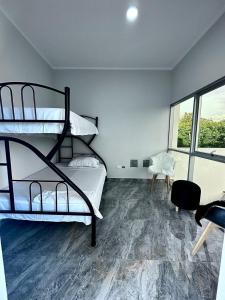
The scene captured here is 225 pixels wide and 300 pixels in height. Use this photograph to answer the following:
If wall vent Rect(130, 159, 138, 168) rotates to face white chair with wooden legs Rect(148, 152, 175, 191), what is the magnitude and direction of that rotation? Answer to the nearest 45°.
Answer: approximately 45° to its left

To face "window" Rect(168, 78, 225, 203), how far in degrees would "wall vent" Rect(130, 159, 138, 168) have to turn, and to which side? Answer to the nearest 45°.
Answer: approximately 45° to its left

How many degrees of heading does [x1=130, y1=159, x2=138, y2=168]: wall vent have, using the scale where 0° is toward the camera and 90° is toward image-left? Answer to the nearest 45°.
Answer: approximately 0°

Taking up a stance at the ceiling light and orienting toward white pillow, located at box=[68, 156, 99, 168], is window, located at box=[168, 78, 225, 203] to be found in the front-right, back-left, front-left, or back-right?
back-right

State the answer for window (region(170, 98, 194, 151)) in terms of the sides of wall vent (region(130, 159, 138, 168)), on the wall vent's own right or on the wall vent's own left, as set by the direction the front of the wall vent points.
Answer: on the wall vent's own left

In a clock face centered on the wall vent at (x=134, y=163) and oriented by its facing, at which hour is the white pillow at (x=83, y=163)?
The white pillow is roughly at 2 o'clock from the wall vent.
